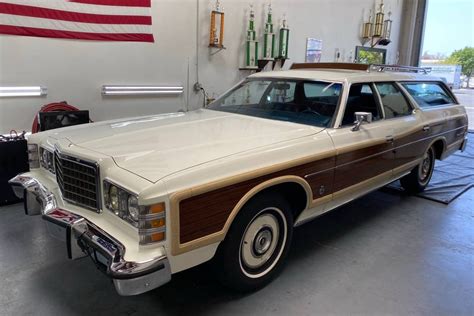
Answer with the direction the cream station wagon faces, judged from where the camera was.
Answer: facing the viewer and to the left of the viewer

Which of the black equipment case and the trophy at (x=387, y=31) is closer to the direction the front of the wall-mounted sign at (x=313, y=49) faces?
the black equipment case

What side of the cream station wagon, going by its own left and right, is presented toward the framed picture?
back

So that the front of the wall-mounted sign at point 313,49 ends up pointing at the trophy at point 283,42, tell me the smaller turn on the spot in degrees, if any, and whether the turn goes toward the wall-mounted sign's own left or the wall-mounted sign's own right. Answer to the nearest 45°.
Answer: approximately 45° to the wall-mounted sign's own right

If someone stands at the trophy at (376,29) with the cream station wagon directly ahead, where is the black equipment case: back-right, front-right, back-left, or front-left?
front-right

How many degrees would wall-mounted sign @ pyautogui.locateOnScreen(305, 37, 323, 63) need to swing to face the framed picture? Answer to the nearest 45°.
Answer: approximately 135° to its left

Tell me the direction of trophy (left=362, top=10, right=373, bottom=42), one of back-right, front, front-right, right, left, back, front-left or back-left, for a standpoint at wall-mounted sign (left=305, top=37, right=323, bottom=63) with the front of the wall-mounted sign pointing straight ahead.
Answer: back-left

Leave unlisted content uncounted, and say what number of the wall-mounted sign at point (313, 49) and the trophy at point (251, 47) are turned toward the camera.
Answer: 2

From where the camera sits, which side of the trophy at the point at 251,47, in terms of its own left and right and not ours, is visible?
front

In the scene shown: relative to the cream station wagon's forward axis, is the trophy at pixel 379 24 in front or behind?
behind

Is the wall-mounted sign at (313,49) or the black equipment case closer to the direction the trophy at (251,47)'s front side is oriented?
the black equipment case

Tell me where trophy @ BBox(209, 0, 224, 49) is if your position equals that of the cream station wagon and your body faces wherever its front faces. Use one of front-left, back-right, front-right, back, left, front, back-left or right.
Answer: back-right
